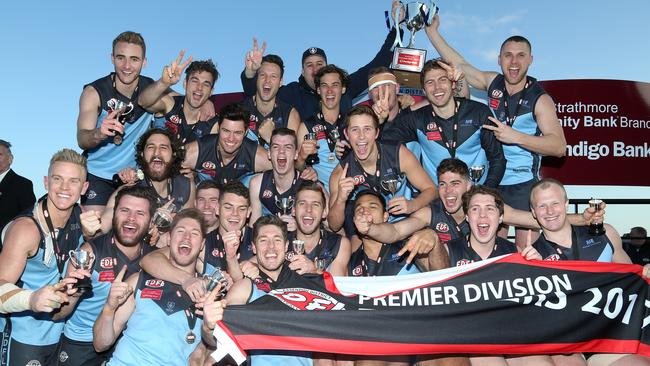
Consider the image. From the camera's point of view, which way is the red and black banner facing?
toward the camera

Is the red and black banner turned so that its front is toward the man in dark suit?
no
